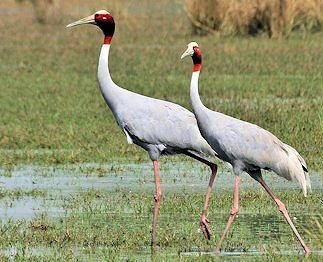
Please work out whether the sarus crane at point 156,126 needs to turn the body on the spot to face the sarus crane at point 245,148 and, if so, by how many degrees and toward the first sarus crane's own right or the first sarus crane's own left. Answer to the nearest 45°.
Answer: approximately 135° to the first sarus crane's own left

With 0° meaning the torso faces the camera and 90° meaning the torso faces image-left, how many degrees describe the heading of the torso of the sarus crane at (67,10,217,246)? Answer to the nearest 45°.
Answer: approximately 90°

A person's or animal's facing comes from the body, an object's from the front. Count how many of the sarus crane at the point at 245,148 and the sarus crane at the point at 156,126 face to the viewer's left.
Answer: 2

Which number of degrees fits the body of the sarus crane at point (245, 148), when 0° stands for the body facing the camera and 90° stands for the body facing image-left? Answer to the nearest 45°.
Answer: approximately 90°
